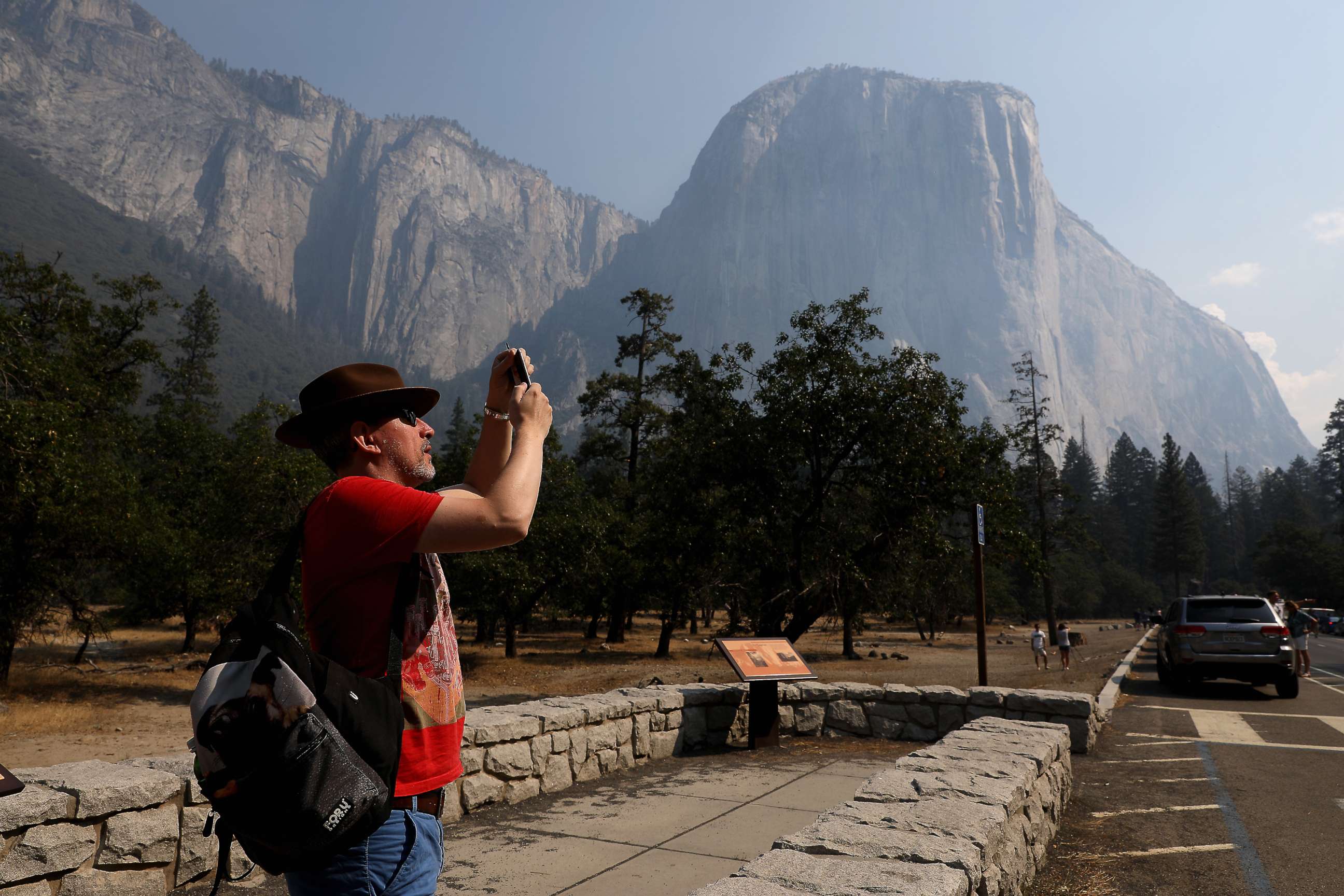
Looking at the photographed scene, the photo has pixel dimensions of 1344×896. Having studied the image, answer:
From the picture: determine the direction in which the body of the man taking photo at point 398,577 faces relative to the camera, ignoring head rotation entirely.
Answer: to the viewer's right

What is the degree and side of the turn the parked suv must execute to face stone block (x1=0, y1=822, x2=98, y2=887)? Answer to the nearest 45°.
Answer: approximately 180°

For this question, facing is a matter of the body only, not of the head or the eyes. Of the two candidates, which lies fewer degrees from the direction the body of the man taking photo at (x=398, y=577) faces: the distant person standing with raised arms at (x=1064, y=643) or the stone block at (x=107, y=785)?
the distant person standing with raised arms

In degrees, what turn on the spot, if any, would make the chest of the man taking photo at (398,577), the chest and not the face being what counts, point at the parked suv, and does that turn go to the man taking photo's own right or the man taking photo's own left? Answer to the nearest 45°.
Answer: approximately 45° to the man taking photo's own left

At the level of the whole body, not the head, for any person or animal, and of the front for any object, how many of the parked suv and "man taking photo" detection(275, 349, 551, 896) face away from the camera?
1

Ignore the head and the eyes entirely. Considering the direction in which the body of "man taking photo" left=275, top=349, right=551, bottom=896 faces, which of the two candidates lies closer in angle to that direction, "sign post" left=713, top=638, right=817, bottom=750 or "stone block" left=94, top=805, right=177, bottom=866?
the sign post

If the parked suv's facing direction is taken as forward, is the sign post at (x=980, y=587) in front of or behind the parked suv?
behind

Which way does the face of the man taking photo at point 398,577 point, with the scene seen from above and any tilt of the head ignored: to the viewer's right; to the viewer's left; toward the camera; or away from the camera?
to the viewer's right

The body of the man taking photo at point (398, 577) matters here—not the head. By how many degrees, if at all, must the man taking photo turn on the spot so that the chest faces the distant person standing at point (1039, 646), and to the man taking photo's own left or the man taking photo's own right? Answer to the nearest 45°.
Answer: approximately 45° to the man taking photo's own left

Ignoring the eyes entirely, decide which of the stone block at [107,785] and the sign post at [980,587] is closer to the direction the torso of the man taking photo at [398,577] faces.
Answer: the sign post

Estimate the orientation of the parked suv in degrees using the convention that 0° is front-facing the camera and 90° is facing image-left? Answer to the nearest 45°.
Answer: approximately 180°

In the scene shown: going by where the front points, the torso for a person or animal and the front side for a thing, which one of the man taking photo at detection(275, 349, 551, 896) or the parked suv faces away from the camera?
the parked suv

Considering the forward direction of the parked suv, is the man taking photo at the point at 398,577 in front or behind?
behind

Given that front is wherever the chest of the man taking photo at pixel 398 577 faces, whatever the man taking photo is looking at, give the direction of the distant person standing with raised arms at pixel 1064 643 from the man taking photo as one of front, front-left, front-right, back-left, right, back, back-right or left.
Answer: front-left

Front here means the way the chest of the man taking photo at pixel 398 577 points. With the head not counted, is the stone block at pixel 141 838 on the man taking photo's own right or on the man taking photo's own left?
on the man taking photo's own left
